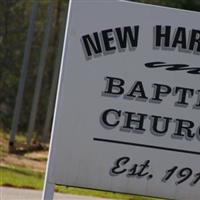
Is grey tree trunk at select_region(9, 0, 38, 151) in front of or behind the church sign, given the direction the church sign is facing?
behind

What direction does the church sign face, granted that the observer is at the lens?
facing the viewer
